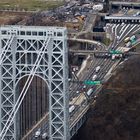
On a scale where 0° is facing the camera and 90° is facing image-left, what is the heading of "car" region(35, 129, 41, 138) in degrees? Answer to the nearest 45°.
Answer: approximately 45°
